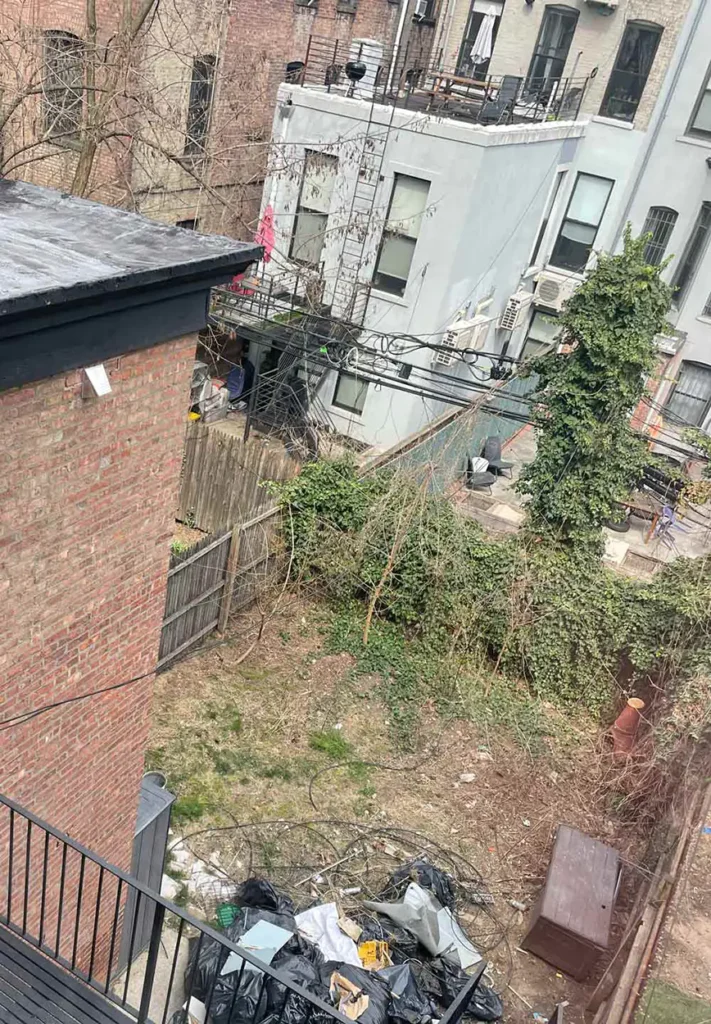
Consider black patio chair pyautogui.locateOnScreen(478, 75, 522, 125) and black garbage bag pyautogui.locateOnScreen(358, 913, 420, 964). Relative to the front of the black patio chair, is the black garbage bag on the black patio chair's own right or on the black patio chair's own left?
on the black patio chair's own left

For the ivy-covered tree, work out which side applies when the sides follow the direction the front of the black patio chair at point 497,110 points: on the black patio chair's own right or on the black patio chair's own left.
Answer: on the black patio chair's own left

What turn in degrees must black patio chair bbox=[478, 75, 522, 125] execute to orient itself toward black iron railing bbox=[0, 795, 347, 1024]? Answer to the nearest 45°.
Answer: approximately 45° to its left

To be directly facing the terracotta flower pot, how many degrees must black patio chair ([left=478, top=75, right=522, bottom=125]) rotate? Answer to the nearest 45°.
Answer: approximately 45° to its left

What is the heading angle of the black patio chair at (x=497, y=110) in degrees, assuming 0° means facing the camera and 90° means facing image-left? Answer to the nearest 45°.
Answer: approximately 45°

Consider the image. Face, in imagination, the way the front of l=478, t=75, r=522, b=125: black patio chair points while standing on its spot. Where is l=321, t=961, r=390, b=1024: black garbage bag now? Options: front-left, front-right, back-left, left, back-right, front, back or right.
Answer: front-left

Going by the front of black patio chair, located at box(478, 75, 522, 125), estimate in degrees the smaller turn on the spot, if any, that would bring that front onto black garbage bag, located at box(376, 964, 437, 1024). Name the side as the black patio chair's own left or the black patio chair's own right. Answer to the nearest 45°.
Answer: approximately 45° to the black patio chair's own left
